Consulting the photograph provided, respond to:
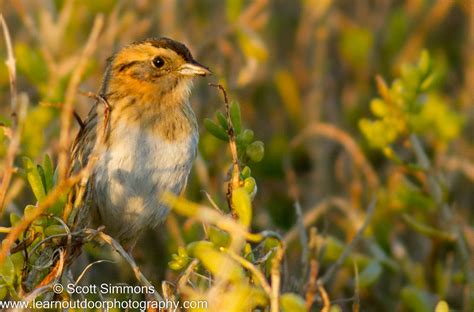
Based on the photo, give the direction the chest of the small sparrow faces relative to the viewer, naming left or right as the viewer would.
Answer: facing the viewer and to the right of the viewer

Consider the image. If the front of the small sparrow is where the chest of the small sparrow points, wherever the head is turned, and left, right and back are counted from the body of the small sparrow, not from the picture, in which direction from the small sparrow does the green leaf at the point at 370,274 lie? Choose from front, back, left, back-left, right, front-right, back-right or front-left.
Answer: front-left

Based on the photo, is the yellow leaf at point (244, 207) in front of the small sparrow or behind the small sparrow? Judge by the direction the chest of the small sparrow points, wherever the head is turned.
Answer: in front

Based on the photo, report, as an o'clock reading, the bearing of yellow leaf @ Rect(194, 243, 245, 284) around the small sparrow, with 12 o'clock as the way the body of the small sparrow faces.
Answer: The yellow leaf is roughly at 1 o'clock from the small sparrow.

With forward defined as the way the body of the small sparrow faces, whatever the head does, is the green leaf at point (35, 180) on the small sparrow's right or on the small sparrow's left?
on the small sparrow's right

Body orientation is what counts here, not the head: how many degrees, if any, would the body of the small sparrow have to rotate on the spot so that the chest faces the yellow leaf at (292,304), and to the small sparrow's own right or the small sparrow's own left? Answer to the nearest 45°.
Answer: approximately 45° to the small sparrow's own right

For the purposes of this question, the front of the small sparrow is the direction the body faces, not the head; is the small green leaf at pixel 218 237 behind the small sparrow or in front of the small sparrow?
in front
